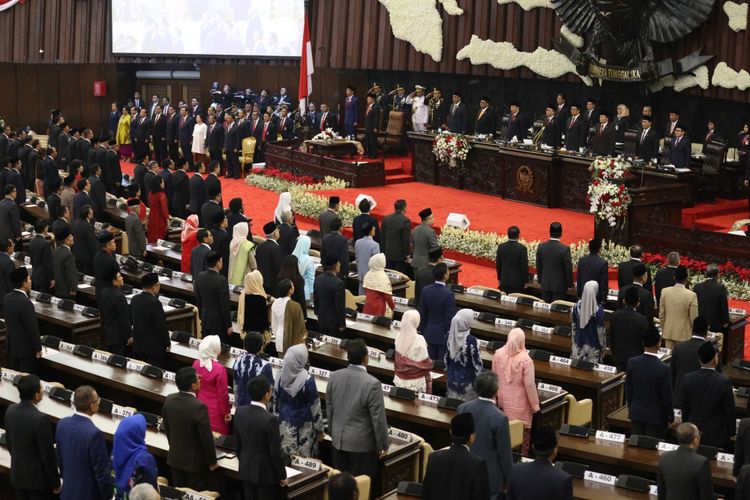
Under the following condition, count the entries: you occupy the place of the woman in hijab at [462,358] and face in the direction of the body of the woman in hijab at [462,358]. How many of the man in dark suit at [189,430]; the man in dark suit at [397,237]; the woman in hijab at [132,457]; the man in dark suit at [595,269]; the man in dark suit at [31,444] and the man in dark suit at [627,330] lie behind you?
3

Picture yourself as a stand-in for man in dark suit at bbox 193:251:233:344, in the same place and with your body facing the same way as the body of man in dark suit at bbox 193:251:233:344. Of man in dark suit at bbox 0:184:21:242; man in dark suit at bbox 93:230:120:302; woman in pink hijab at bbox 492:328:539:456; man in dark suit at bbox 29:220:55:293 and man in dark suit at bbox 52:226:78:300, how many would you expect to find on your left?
4

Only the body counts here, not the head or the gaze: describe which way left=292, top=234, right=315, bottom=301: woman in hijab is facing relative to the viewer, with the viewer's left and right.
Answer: facing away from the viewer and to the right of the viewer

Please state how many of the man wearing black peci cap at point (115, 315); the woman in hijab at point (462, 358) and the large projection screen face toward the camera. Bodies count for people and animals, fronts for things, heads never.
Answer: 1

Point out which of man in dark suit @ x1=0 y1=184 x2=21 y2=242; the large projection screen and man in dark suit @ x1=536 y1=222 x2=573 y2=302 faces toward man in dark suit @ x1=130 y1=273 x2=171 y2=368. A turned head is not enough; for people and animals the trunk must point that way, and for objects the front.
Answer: the large projection screen

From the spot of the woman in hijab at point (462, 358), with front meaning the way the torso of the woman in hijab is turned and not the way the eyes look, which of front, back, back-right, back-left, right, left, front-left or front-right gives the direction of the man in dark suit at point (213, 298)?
left

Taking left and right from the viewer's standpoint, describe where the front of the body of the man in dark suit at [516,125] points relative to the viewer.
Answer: facing the viewer and to the left of the viewer

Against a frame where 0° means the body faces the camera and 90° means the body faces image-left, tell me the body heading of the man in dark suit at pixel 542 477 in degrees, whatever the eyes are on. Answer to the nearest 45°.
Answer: approximately 180°

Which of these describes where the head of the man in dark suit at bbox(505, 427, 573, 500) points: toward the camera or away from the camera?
away from the camera

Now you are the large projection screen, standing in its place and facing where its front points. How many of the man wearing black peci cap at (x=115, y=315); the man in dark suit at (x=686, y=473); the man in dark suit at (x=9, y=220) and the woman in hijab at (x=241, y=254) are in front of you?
4

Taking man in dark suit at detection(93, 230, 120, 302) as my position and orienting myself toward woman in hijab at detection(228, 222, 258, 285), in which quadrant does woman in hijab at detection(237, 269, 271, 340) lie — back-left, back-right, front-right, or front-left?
front-right

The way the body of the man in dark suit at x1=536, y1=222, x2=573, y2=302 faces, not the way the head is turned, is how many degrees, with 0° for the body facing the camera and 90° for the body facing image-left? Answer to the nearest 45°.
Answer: approximately 180°

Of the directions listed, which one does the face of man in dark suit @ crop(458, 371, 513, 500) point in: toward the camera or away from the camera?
away from the camera

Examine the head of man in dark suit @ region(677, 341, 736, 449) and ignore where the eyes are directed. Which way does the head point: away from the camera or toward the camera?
away from the camera

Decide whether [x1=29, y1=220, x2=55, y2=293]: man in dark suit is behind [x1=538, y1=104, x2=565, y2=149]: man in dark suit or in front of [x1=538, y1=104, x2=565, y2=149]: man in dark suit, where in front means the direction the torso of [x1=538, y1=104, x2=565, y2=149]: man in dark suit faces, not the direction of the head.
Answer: in front

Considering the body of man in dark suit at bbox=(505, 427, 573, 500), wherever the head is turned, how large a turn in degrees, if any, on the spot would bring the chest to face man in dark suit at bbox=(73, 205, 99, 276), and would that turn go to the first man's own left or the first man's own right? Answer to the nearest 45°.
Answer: approximately 45° to the first man's own left

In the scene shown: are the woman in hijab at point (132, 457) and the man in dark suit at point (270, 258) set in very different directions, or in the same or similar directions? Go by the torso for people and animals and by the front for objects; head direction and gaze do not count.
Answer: same or similar directions

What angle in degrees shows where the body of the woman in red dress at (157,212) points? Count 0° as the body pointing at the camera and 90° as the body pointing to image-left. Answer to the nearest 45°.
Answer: approximately 225°

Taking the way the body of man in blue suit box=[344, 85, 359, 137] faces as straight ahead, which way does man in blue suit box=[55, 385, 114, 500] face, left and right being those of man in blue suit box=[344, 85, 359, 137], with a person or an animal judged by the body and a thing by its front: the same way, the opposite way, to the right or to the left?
the opposite way
